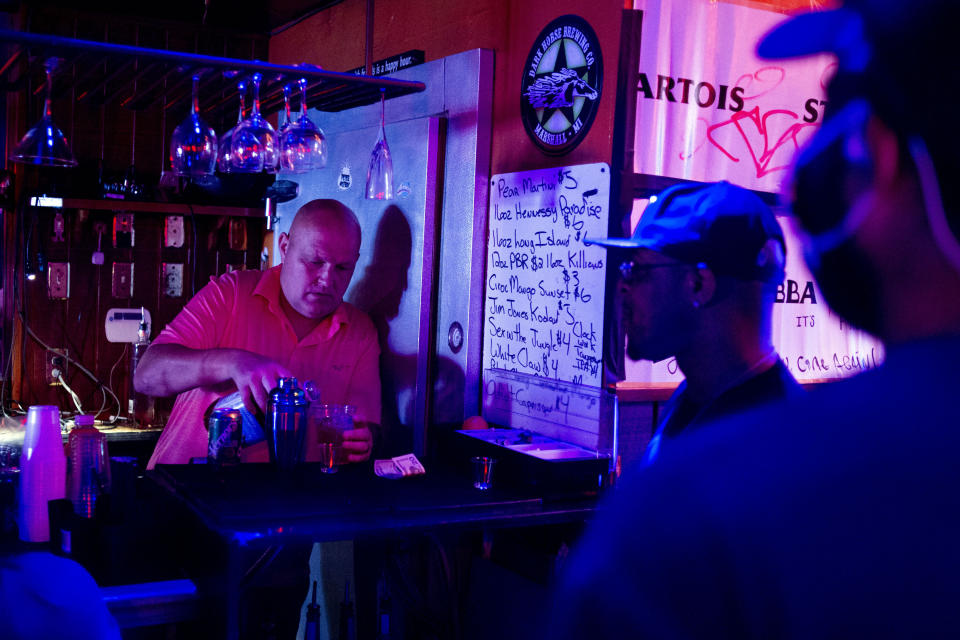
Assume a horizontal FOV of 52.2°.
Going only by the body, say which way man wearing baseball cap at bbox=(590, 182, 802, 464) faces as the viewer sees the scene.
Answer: to the viewer's left

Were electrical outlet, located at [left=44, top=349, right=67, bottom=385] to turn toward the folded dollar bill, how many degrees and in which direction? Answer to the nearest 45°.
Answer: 0° — it already faces it

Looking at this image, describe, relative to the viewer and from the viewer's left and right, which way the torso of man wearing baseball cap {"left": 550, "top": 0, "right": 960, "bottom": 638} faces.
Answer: facing away from the viewer and to the left of the viewer

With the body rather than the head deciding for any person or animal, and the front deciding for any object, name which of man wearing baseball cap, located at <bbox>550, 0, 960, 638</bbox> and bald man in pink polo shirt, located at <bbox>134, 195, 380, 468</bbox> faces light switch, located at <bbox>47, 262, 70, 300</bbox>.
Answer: the man wearing baseball cap

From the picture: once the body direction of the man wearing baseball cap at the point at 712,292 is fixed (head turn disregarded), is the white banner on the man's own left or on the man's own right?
on the man's own right

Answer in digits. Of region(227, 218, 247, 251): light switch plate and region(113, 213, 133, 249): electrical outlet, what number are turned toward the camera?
2

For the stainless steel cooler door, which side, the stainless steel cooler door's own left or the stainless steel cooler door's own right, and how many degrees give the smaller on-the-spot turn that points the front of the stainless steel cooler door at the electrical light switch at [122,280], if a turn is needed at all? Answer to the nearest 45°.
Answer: approximately 90° to the stainless steel cooler door's own right

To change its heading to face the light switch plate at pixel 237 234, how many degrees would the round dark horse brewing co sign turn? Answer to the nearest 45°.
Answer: approximately 90° to its right

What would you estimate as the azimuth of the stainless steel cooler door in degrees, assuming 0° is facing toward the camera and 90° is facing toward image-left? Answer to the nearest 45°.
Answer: approximately 45°
